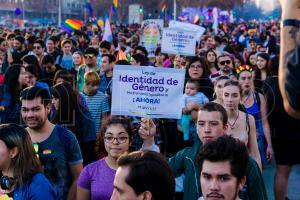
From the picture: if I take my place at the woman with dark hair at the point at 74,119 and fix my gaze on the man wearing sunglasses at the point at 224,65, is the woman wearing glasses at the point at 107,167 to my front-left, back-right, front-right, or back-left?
back-right

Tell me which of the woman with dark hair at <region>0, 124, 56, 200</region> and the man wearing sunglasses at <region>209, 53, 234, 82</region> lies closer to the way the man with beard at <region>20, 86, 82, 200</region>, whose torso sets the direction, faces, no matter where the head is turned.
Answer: the woman with dark hair

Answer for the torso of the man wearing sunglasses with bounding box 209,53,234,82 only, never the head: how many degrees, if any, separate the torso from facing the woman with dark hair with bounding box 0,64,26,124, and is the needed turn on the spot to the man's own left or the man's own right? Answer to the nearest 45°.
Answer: approximately 45° to the man's own right
